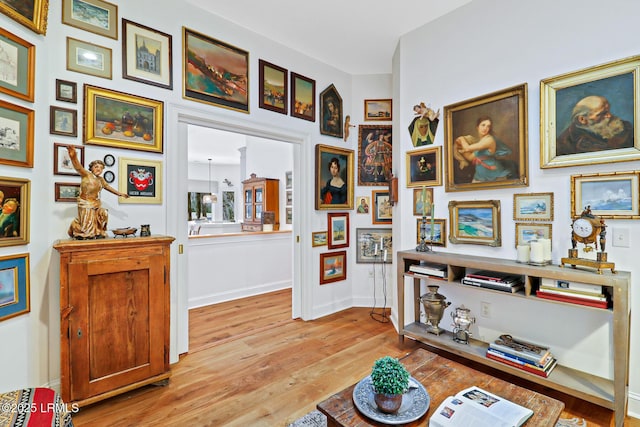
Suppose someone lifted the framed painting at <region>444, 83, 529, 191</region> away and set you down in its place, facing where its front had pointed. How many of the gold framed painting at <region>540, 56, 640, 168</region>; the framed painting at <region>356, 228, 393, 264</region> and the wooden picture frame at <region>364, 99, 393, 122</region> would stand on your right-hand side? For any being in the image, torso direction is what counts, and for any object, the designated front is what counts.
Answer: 2

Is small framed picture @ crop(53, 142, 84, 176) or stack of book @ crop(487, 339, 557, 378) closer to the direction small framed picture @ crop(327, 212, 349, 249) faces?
the stack of book

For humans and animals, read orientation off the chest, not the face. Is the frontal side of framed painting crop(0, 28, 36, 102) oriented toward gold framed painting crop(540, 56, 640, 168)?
yes

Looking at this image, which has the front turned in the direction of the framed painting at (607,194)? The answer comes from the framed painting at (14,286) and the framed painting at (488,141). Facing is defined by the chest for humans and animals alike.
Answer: the framed painting at (14,286)

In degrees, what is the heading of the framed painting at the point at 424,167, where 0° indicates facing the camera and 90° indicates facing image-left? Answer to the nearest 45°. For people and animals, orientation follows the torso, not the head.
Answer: approximately 45°

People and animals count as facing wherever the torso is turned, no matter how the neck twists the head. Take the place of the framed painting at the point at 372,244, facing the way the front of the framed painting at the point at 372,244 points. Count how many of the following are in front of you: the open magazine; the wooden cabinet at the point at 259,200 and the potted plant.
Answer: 2

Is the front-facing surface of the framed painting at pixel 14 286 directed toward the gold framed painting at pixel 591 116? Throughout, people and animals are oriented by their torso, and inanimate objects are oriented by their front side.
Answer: yes

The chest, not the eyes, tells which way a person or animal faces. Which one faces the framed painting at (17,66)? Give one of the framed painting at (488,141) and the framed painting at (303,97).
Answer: the framed painting at (488,141)
